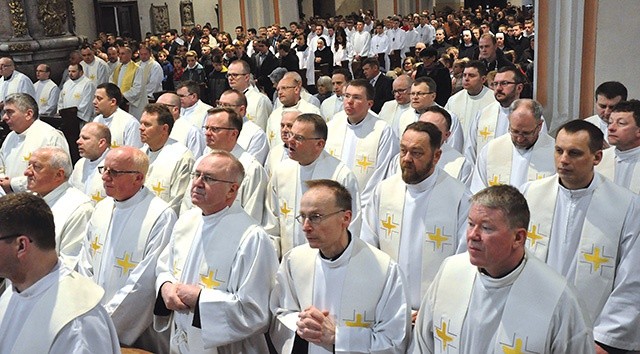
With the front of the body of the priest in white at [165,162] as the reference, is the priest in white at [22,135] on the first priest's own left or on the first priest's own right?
on the first priest's own right

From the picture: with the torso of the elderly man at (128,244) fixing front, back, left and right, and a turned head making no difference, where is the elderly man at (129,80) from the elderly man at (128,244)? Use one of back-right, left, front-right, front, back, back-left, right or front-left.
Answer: back-right

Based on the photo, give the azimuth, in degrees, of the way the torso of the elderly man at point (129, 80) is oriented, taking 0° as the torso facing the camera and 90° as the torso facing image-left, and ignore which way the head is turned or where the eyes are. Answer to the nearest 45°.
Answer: approximately 45°

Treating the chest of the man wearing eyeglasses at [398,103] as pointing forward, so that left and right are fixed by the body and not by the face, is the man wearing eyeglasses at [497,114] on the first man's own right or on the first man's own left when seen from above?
on the first man's own left

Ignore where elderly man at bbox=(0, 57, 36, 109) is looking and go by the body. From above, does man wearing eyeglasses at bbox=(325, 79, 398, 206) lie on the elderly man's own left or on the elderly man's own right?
on the elderly man's own left

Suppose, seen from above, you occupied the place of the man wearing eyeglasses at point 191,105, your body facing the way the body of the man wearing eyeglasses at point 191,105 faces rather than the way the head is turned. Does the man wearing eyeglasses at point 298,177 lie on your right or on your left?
on your left

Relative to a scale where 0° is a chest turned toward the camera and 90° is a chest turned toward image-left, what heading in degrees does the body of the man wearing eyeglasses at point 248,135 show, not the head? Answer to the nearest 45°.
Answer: approximately 45°

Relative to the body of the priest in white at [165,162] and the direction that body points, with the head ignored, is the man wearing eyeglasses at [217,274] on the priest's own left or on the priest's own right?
on the priest's own left

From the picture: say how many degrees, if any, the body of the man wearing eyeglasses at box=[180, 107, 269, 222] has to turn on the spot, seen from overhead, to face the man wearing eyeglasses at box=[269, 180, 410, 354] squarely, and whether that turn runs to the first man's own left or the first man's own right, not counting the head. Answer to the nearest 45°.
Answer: approximately 45° to the first man's own left

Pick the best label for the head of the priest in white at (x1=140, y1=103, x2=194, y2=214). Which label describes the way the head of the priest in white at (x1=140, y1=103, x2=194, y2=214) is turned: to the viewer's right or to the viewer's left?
to the viewer's left

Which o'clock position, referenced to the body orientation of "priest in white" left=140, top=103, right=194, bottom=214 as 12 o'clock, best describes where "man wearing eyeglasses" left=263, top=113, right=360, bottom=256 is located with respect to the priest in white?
The man wearing eyeglasses is roughly at 9 o'clock from the priest in white.

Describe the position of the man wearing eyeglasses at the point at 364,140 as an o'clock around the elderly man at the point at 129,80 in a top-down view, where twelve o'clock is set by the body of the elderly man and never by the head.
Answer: The man wearing eyeglasses is roughly at 10 o'clock from the elderly man.
